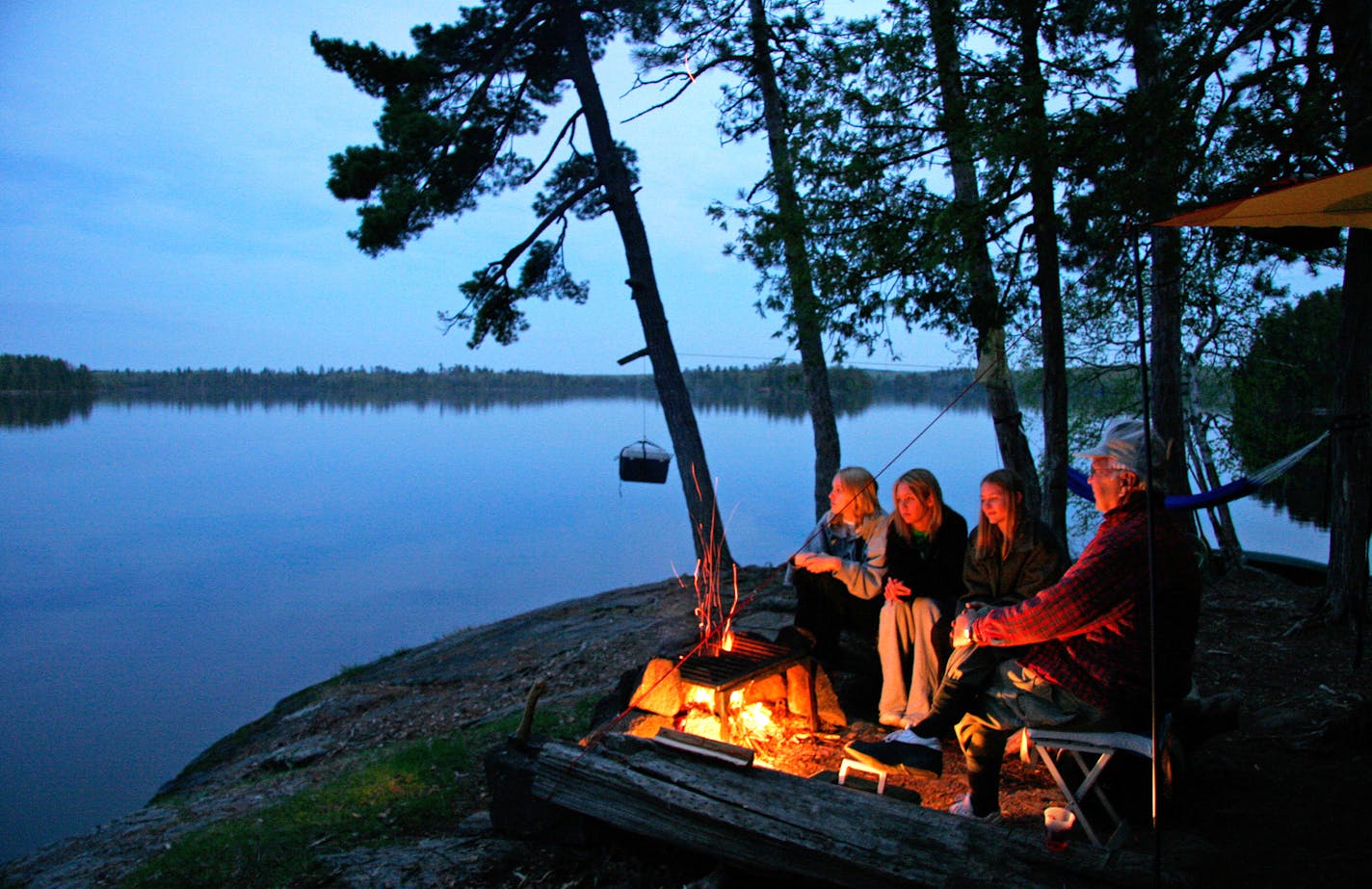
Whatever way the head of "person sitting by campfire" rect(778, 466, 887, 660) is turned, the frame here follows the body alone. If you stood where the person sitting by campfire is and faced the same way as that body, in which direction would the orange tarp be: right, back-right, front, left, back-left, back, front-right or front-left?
back-left

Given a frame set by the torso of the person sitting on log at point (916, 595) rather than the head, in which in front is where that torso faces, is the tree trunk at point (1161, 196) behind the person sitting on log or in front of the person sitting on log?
behind

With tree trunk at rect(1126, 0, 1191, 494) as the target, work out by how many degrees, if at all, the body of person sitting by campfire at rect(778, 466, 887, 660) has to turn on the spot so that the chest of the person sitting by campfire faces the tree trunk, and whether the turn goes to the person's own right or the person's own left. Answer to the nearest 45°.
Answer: approximately 180°

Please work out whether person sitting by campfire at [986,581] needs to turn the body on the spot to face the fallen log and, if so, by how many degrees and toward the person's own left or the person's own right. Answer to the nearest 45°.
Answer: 0° — they already face it

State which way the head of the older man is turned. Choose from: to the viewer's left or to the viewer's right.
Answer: to the viewer's left

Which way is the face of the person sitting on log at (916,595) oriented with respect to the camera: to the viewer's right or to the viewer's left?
to the viewer's left

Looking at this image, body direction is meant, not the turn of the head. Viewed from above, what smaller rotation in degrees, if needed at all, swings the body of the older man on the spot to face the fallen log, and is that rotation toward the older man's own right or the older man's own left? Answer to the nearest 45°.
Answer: approximately 45° to the older man's own left

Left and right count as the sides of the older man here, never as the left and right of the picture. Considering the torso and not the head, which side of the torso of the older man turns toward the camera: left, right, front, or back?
left

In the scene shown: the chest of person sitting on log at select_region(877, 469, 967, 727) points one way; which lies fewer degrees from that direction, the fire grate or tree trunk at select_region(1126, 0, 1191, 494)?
the fire grate

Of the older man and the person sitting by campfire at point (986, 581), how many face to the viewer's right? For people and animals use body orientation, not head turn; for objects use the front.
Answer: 0

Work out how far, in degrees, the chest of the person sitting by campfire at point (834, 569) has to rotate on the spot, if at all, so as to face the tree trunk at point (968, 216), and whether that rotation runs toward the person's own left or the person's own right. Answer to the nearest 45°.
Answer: approximately 180°

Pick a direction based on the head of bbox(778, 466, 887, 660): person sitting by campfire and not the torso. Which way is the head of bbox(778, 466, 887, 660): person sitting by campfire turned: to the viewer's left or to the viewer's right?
to the viewer's left

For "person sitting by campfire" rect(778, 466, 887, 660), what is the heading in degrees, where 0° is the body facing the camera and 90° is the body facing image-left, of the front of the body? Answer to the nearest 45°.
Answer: approximately 45°
